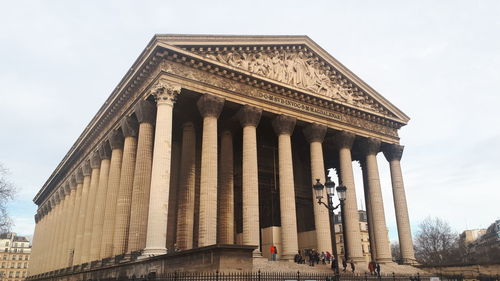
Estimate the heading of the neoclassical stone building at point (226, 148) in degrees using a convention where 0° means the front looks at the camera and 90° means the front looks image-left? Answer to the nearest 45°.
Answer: approximately 315°

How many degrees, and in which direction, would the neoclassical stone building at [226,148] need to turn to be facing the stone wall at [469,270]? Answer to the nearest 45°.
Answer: approximately 45° to its left
